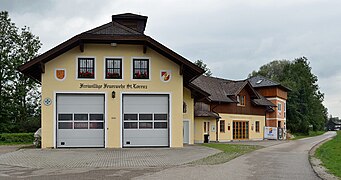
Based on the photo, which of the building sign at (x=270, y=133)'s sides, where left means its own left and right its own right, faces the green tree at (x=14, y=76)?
right

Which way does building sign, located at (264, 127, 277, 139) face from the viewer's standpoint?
toward the camera

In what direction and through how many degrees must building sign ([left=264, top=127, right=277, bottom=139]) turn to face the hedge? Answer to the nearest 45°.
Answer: approximately 45° to its right

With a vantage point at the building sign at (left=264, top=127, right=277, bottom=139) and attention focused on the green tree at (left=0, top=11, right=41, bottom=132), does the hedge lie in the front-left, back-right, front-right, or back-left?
front-left
